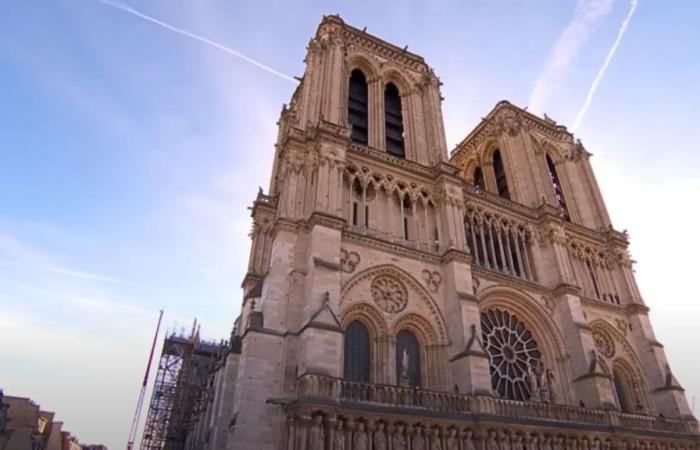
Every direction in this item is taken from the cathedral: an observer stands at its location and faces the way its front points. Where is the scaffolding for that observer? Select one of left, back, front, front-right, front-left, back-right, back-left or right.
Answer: back

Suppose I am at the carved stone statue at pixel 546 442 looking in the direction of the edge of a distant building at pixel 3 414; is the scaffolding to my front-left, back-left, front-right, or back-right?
front-right

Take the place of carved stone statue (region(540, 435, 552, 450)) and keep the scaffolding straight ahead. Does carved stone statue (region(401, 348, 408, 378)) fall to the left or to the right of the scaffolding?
left
